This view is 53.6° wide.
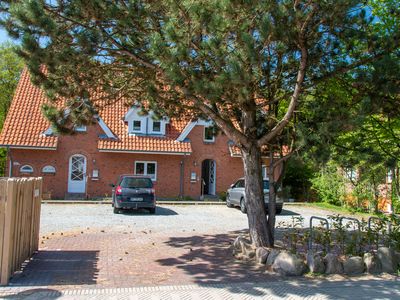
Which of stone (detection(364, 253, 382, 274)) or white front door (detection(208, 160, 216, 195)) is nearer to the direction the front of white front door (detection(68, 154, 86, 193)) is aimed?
the stone

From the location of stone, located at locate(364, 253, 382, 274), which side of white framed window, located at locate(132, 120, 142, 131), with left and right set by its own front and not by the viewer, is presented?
front

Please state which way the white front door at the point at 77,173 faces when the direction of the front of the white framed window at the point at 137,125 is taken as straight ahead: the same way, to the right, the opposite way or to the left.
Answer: the same way

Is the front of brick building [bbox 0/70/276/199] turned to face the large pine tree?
yes

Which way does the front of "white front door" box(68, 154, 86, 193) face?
toward the camera

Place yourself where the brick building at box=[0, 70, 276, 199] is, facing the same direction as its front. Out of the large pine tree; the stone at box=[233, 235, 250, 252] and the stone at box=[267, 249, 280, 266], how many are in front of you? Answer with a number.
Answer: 3

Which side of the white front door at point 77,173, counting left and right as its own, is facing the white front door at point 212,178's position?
left

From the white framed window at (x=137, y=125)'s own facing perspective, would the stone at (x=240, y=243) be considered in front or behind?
in front

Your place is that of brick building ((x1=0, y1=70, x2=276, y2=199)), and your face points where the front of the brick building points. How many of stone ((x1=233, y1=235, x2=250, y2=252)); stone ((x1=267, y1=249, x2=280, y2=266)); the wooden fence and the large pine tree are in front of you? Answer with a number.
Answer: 4

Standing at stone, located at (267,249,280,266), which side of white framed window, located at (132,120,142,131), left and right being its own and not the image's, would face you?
front

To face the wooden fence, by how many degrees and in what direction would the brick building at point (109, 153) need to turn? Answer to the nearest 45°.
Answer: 0° — it already faces it

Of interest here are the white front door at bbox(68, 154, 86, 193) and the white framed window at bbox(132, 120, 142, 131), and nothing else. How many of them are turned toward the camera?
2

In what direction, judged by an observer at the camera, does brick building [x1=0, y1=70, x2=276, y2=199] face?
facing the viewer

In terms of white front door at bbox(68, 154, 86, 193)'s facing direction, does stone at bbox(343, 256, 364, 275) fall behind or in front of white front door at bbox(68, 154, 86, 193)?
in front

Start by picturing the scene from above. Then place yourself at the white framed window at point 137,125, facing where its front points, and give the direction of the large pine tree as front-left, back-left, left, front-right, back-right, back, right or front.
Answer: front

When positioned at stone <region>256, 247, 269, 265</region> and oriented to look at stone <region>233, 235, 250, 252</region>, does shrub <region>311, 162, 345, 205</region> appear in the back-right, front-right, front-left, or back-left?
front-right

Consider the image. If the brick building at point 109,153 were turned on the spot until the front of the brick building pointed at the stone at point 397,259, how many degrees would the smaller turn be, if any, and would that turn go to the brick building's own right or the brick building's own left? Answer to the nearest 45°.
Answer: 0° — it already faces it

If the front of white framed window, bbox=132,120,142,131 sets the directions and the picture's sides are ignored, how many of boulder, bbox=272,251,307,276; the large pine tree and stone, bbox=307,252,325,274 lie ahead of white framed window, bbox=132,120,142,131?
3

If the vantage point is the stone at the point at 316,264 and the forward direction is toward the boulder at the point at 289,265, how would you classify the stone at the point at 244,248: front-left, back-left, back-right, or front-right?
front-right
